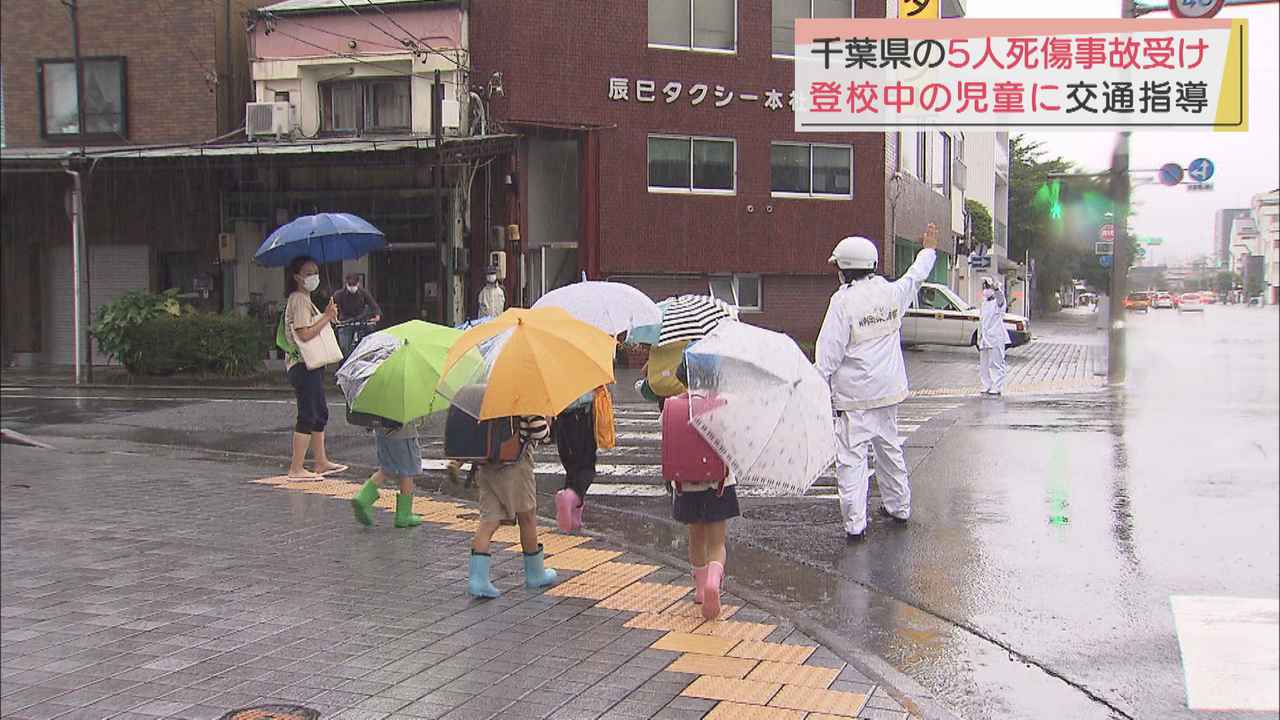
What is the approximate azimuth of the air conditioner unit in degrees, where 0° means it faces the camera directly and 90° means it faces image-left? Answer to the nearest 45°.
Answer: approximately 0°

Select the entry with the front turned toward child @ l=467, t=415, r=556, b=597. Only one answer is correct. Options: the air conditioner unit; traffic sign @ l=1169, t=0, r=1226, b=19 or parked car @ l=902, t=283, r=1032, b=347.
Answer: the air conditioner unit

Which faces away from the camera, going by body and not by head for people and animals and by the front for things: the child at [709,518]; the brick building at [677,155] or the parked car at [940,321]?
the child

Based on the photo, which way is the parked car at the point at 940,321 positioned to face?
to the viewer's right

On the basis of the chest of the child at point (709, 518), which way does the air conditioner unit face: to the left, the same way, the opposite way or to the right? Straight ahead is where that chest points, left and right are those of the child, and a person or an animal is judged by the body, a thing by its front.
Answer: the opposite way

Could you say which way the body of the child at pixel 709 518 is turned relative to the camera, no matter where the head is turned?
away from the camera

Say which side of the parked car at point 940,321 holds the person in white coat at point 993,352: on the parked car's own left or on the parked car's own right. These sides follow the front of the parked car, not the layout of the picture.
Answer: on the parked car's own right

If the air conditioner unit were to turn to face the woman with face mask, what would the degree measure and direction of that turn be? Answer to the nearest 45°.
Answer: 0° — it already faces them

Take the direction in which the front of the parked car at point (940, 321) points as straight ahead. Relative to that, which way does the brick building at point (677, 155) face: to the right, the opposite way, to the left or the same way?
to the right

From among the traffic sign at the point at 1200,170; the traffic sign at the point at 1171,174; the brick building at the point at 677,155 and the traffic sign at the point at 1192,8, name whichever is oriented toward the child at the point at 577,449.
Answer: the brick building
